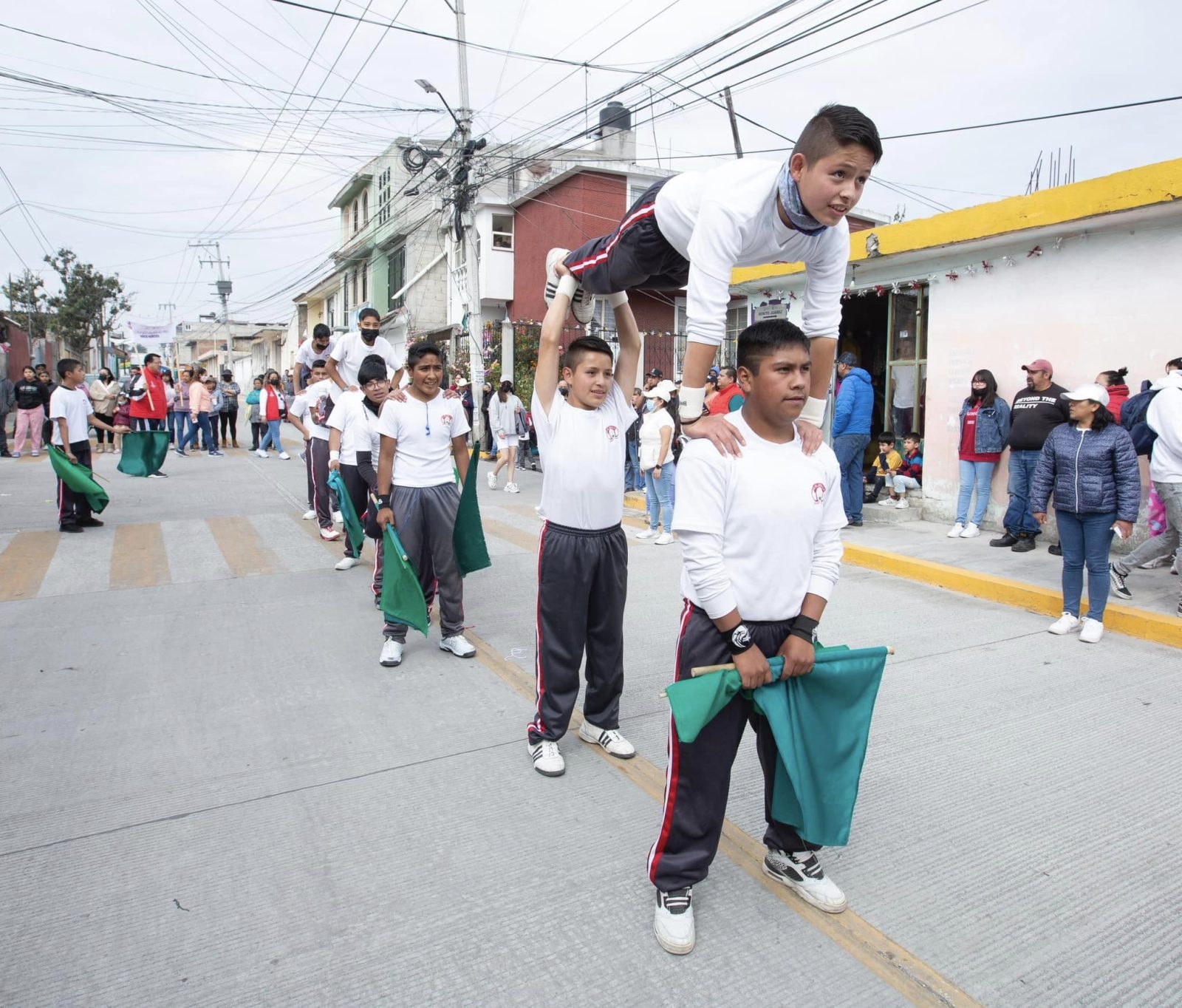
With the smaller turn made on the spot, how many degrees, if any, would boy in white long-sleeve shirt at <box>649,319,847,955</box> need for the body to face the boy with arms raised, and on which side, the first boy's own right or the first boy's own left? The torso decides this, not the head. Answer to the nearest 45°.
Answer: approximately 180°

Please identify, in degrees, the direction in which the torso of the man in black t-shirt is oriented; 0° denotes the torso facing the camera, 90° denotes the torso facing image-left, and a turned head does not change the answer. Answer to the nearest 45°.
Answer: approximately 45°

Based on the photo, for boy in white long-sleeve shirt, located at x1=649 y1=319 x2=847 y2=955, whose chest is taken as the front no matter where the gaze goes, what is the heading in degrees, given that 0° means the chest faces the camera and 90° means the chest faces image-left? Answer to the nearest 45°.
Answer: approximately 315°

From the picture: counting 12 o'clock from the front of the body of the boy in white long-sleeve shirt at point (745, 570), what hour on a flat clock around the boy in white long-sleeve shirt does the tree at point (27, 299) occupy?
The tree is roughly at 6 o'clock from the boy in white long-sleeve shirt.

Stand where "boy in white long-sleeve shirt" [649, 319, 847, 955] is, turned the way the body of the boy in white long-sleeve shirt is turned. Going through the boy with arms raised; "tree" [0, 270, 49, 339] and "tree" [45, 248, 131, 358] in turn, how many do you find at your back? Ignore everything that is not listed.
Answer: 3

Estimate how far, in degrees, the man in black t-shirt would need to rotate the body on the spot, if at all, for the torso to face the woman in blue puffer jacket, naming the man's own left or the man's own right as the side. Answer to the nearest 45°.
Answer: approximately 45° to the man's own left

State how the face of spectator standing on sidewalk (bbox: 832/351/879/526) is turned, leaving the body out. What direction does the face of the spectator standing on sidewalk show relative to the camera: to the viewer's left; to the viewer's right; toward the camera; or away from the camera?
to the viewer's left
